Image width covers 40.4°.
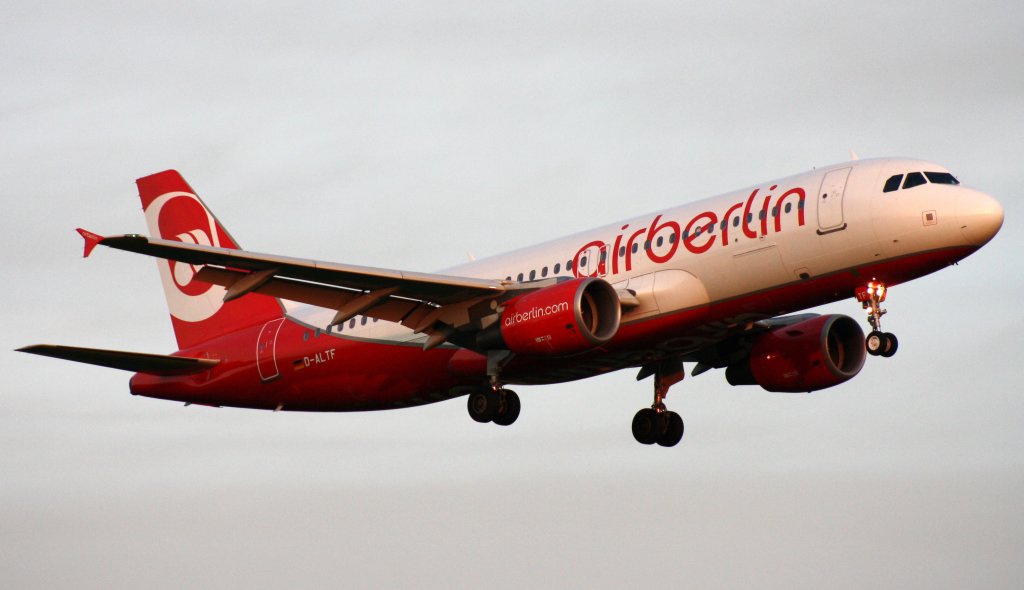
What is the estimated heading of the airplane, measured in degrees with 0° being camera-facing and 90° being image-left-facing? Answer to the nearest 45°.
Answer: approximately 315°
